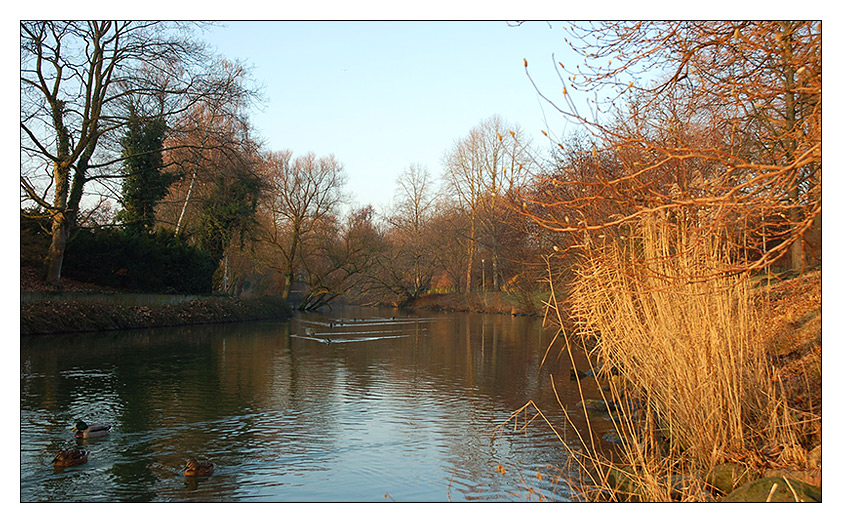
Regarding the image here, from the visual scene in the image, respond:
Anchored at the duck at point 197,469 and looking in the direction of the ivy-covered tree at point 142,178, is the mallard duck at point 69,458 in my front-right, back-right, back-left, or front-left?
front-left

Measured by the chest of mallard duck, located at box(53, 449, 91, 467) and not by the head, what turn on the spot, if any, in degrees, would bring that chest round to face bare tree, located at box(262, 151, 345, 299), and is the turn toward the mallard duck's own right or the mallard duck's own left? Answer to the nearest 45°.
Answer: approximately 90° to the mallard duck's own right

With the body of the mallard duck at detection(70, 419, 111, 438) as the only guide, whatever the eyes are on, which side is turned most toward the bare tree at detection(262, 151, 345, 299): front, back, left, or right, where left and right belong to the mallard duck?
right

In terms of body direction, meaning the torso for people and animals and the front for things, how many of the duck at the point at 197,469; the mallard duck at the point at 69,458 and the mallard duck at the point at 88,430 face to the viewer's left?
3

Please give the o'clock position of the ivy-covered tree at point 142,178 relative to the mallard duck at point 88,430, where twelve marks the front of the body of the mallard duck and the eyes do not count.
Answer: The ivy-covered tree is roughly at 3 o'clock from the mallard duck.

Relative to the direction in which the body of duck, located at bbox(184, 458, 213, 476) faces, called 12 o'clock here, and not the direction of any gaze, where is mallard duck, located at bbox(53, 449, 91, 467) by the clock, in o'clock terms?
The mallard duck is roughly at 1 o'clock from the duck.

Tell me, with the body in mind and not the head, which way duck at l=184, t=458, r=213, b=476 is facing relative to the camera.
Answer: to the viewer's left

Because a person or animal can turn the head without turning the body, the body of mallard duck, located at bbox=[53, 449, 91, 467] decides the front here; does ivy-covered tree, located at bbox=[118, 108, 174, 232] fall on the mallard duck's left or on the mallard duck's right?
on the mallard duck's right

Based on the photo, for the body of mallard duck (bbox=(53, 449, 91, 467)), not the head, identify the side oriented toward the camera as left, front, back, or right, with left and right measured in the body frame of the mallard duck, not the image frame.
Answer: left

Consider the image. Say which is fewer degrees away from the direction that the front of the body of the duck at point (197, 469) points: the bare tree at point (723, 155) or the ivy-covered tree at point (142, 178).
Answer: the ivy-covered tree

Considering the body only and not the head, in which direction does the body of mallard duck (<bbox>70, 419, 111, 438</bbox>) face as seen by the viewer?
to the viewer's left

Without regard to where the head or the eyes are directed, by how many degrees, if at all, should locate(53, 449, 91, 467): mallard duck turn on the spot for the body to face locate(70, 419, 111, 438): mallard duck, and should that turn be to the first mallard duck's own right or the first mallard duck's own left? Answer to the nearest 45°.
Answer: approximately 90° to the first mallard duck's own right

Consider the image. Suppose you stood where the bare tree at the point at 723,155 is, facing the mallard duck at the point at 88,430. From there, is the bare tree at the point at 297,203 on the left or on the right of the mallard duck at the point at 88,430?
right

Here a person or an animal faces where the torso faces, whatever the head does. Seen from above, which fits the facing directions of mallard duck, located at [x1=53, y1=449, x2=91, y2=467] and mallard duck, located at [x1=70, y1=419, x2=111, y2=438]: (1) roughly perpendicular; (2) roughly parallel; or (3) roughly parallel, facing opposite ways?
roughly parallel
